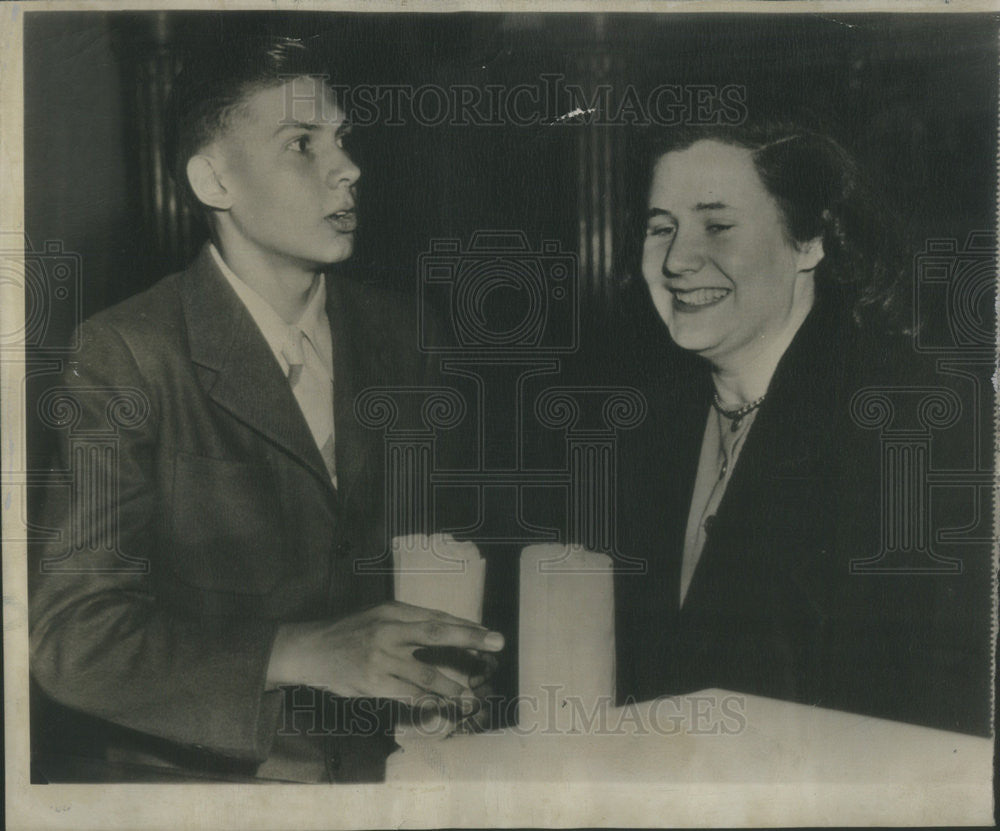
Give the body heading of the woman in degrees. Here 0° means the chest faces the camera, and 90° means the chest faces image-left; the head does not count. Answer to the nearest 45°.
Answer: approximately 45°

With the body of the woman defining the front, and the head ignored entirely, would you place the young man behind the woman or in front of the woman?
in front

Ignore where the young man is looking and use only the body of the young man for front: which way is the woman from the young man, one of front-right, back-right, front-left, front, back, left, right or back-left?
front-left

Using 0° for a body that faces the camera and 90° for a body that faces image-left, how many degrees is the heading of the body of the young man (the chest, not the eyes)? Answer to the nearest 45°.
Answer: approximately 315°
